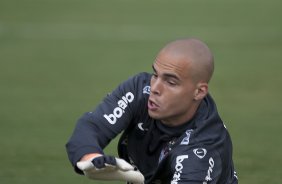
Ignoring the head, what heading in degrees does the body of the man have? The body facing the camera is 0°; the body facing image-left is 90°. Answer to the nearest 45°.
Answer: approximately 45°
